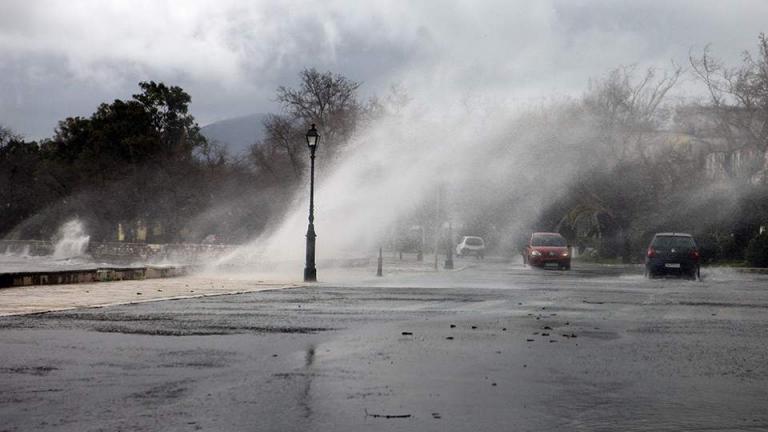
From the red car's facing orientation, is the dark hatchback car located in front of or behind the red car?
in front

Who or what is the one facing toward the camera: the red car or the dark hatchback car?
the red car

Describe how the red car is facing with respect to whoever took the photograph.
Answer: facing the viewer

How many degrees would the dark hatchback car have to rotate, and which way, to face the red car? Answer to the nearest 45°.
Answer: approximately 45° to its left

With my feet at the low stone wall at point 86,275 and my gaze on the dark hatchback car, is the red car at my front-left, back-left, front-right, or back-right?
front-left

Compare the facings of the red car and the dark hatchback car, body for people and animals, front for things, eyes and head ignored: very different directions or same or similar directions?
very different directions

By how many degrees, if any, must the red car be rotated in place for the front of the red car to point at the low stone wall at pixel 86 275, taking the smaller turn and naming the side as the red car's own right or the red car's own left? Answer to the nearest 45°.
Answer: approximately 45° to the red car's own right

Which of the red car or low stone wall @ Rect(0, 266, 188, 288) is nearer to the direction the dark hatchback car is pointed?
the red car

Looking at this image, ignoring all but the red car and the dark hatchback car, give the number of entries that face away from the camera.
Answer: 1

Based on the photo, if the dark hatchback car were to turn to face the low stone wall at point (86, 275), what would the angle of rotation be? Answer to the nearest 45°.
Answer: approximately 135° to its left

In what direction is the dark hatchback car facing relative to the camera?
away from the camera
